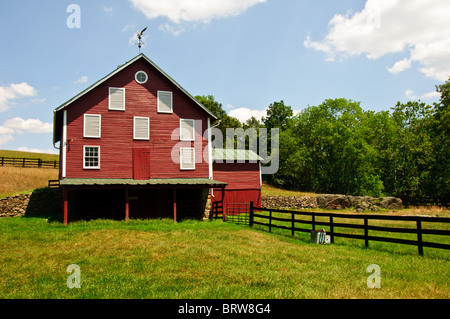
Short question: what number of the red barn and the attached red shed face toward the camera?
2

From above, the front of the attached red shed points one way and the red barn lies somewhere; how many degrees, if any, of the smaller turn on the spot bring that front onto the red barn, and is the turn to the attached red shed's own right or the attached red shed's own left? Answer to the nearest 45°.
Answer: approximately 45° to the attached red shed's own right

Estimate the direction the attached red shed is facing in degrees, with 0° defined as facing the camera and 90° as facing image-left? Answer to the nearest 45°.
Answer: approximately 0°
